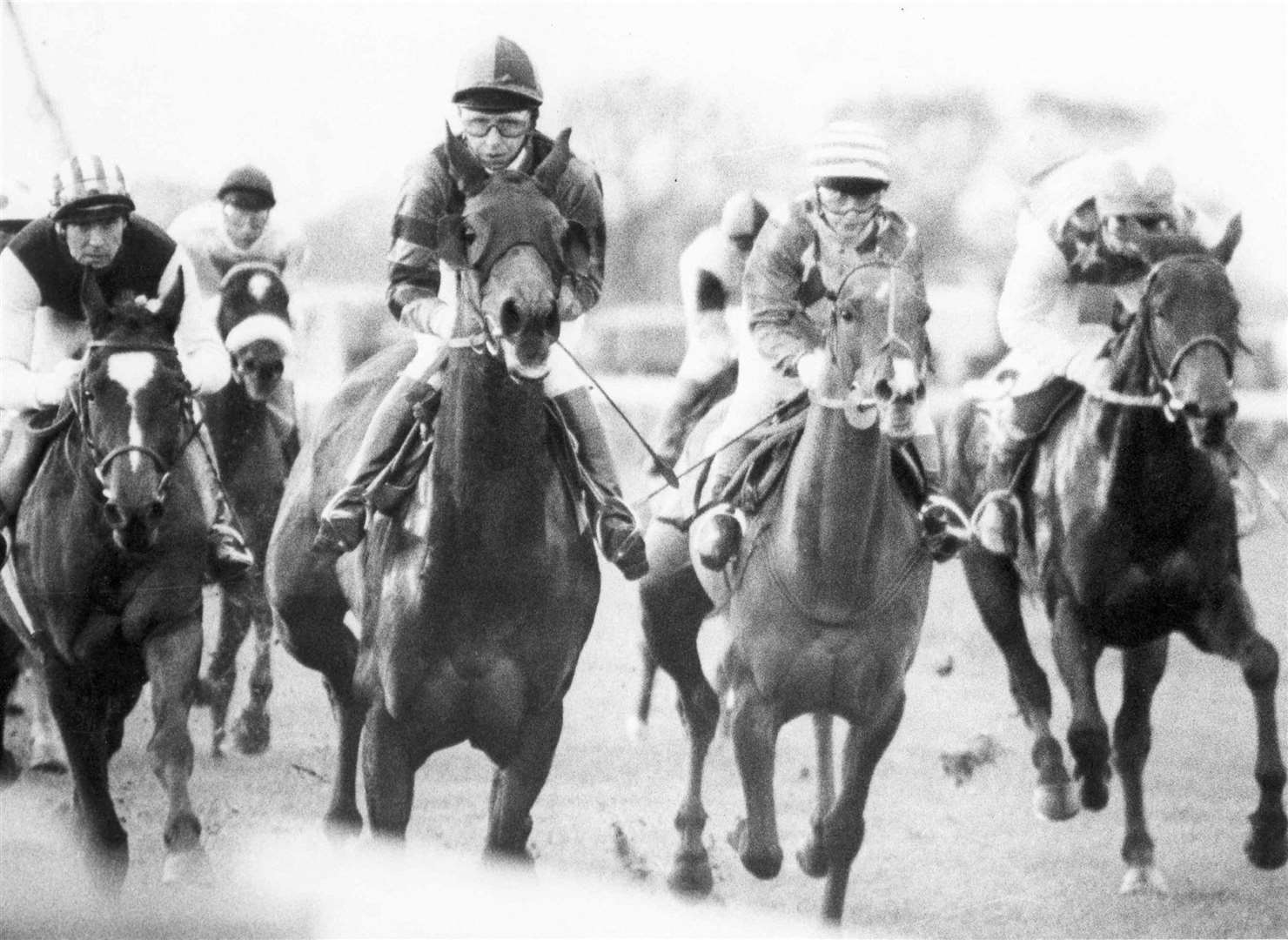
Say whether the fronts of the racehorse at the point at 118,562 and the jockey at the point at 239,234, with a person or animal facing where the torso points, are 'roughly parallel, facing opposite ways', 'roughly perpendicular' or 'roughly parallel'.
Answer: roughly parallel

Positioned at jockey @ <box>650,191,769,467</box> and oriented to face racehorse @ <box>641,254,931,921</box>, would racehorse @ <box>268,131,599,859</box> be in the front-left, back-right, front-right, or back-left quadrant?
front-right

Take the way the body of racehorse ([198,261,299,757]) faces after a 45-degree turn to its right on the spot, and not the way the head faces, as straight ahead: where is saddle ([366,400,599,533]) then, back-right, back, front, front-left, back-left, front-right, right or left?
front-left

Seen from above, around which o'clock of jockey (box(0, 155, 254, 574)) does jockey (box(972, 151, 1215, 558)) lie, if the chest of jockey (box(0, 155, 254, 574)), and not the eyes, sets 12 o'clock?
jockey (box(972, 151, 1215, 558)) is roughly at 9 o'clock from jockey (box(0, 155, 254, 574)).

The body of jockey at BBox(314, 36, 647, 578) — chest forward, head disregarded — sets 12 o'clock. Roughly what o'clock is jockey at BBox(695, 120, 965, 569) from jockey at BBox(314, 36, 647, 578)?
jockey at BBox(695, 120, 965, 569) is roughly at 8 o'clock from jockey at BBox(314, 36, 647, 578).

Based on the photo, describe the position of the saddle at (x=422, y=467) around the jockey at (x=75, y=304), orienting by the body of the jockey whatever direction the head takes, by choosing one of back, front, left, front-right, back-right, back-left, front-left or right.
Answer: front-left

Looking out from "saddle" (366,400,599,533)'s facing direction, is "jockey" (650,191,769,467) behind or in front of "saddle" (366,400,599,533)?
behind

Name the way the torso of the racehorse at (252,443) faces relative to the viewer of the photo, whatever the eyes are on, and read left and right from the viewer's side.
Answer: facing the viewer

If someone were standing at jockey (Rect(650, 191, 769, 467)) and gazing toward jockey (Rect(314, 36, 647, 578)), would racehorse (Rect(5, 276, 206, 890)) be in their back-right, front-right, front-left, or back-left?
front-right

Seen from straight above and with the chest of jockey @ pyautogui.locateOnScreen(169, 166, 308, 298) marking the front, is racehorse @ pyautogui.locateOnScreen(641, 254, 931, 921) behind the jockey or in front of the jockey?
in front

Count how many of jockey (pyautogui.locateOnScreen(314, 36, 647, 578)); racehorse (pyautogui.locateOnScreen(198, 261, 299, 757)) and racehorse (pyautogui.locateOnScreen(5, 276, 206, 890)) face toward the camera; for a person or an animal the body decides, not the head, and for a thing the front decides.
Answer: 3

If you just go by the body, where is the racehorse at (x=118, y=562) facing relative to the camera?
toward the camera

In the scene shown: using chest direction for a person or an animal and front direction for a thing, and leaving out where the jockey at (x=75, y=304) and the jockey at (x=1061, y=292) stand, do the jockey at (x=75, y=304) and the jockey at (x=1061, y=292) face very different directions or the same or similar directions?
same or similar directions

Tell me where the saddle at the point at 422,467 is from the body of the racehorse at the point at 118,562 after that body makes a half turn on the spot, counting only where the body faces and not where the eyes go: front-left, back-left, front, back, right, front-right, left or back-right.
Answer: back-right

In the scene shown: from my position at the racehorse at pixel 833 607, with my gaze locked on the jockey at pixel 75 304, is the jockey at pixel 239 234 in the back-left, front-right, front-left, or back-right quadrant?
front-right

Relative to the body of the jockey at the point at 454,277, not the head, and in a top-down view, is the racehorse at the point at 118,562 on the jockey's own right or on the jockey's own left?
on the jockey's own right

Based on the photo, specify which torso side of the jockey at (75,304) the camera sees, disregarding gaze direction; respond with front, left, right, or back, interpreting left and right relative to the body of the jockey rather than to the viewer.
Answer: front
